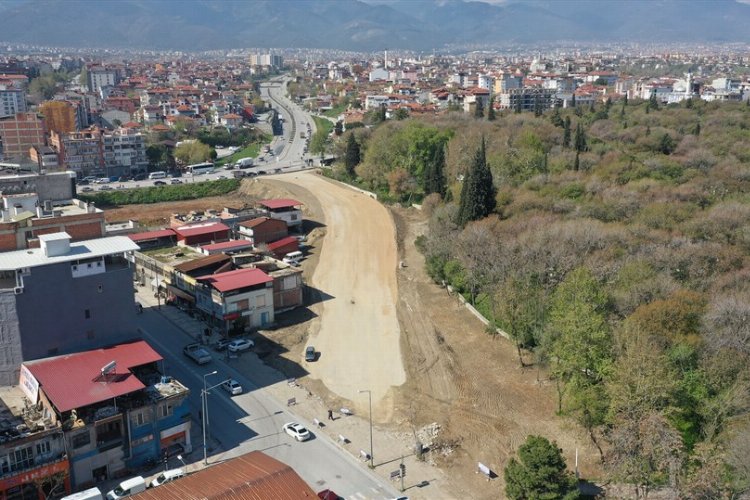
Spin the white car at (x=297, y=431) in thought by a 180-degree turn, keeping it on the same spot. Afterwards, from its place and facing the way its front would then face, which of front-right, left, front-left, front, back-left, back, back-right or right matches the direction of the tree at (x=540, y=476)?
front

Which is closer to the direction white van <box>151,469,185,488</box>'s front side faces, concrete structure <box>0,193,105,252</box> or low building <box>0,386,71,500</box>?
the low building

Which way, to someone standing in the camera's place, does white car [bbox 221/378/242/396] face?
facing away from the viewer and to the left of the viewer

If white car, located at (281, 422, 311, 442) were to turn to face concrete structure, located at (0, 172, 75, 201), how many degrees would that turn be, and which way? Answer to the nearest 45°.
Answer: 0° — it already faces it

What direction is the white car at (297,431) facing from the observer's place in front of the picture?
facing away from the viewer and to the left of the viewer

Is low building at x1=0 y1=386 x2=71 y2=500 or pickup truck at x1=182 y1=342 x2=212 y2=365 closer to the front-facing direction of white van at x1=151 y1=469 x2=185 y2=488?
the low building
